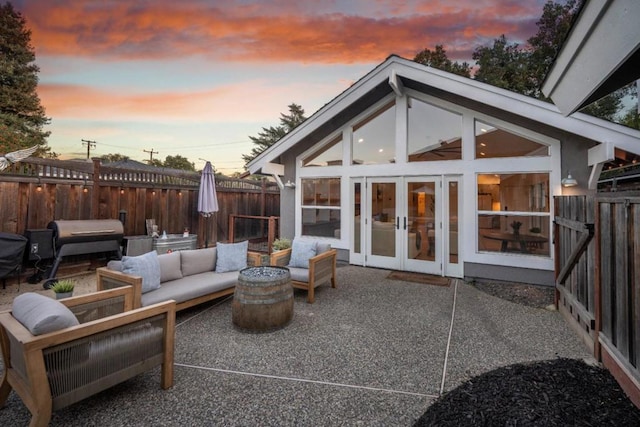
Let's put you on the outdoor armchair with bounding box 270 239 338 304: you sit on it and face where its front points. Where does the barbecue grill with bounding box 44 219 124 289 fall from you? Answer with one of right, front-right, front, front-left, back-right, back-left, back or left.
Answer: front-right

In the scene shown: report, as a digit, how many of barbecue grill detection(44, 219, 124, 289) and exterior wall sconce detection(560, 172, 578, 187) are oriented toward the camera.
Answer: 2

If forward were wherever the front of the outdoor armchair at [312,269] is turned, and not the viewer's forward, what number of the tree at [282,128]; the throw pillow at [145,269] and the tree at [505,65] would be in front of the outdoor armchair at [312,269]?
1

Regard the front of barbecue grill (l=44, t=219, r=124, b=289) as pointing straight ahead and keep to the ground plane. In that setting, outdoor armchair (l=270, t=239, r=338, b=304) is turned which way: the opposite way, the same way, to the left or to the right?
to the right

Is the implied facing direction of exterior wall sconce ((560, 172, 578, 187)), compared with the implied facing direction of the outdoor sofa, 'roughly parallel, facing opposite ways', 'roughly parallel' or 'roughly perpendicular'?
roughly perpendicular

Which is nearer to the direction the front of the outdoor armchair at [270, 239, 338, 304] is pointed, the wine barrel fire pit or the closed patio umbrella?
the wine barrel fire pit

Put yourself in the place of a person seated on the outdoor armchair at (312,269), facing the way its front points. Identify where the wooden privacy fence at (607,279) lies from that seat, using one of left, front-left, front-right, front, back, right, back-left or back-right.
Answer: left

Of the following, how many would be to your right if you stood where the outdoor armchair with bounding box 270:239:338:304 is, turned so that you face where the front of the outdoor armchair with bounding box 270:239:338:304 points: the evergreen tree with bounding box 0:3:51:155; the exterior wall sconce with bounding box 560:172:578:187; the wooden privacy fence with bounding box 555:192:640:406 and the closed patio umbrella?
2

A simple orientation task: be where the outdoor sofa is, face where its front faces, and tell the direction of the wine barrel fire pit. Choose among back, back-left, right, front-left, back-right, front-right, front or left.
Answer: front

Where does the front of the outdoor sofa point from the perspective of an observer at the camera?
facing the viewer and to the right of the viewer

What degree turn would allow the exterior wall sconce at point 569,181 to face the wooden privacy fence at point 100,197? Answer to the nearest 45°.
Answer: approximately 45° to its right

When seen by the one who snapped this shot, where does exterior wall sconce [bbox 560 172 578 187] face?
facing the viewer

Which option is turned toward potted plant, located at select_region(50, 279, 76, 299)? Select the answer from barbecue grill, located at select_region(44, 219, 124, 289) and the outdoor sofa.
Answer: the barbecue grill

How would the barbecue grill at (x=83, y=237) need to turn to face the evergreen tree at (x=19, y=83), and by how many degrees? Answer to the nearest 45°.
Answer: approximately 180°

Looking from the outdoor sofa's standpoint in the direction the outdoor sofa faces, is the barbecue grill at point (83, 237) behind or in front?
behind

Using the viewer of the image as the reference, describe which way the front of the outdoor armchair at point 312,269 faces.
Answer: facing the viewer and to the left of the viewer

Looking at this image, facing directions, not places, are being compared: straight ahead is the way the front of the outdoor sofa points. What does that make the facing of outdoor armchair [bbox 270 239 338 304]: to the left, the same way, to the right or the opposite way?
to the right

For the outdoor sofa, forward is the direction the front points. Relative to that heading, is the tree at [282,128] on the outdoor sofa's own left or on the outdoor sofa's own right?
on the outdoor sofa's own left
